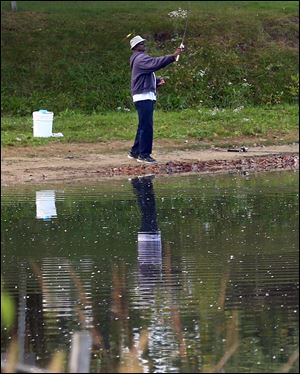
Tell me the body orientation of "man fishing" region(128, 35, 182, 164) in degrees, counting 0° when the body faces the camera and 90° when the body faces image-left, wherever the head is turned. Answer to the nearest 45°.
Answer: approximately 270°
